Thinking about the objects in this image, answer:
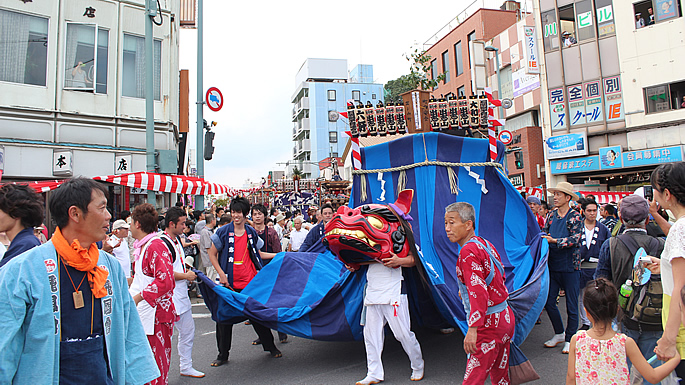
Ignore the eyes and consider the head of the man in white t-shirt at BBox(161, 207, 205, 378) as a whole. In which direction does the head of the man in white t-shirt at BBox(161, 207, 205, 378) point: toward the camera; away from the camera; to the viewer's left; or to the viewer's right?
to the viewer's right

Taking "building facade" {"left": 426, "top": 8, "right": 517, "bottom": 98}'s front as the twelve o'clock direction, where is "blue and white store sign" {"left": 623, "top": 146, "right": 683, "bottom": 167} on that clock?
The blue and white store sign is roughly at 9 o'clock from the building facade.

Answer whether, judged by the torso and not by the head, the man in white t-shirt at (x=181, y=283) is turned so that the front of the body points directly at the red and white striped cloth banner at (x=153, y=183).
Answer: no

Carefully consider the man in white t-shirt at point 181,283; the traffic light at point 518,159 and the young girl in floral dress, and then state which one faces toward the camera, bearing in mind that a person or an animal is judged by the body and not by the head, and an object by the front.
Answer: the traffic light

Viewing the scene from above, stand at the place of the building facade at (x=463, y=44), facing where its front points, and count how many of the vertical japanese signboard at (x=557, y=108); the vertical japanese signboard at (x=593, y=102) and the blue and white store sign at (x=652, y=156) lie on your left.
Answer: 3

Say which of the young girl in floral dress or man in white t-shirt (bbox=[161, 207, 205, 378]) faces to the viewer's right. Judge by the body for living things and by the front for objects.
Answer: the man in white t-shirt

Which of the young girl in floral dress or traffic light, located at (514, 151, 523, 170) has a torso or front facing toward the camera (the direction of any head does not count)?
the traffic light

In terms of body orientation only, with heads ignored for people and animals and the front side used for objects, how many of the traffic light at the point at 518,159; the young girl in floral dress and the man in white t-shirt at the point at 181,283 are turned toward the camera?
1

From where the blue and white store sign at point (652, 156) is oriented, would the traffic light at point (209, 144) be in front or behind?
in front

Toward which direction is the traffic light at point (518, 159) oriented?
toward the camera

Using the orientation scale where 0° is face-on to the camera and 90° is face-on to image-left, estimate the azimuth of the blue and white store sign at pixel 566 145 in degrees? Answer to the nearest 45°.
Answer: approximately 45°

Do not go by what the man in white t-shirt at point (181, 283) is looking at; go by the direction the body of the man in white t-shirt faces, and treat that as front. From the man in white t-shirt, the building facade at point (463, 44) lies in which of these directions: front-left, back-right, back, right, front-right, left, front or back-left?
front-left

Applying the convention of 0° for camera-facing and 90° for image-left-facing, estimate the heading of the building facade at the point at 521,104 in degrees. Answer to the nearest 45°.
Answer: approximately 45°

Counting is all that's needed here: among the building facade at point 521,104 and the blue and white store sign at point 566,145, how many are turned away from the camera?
0

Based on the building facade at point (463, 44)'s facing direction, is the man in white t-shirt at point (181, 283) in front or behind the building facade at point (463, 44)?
in front

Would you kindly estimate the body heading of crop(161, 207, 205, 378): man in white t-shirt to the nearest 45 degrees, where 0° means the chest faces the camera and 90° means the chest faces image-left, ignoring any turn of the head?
approximately 270°
